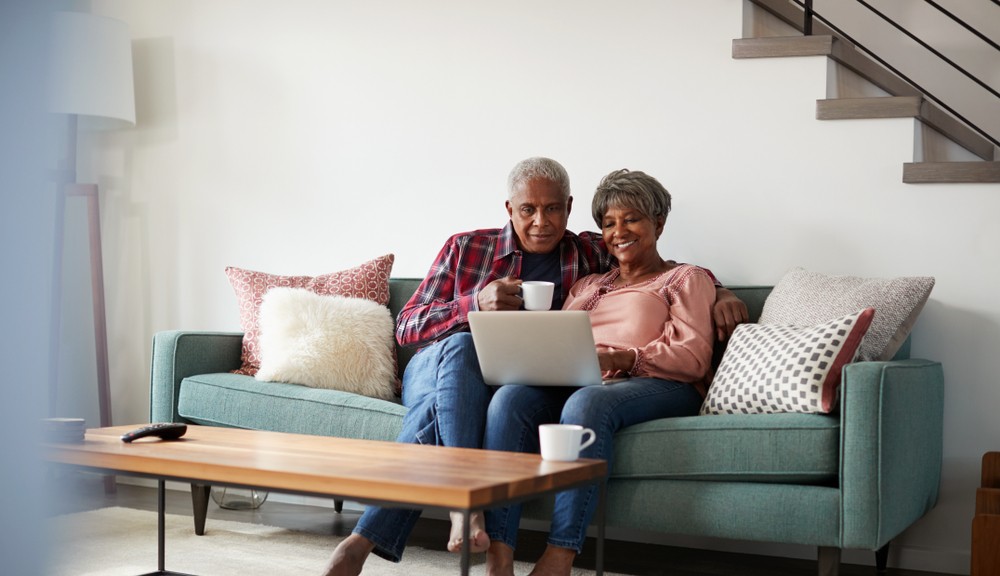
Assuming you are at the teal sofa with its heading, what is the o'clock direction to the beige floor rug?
The beige floor rug is roughly at 2 o'clock from the teal sofa.

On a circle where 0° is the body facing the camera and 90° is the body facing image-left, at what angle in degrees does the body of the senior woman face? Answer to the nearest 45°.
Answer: approximately 45°

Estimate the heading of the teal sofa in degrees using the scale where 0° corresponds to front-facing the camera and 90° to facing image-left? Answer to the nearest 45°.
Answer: approximately 45°

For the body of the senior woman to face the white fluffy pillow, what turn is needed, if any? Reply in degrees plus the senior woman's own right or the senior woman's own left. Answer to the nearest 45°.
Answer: approximately 90° to the senior woman's own right

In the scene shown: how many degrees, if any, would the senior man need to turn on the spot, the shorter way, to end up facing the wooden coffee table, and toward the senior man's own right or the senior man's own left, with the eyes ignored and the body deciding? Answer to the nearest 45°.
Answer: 0° — they already face it

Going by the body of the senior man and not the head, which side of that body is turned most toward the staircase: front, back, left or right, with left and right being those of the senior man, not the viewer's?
left
